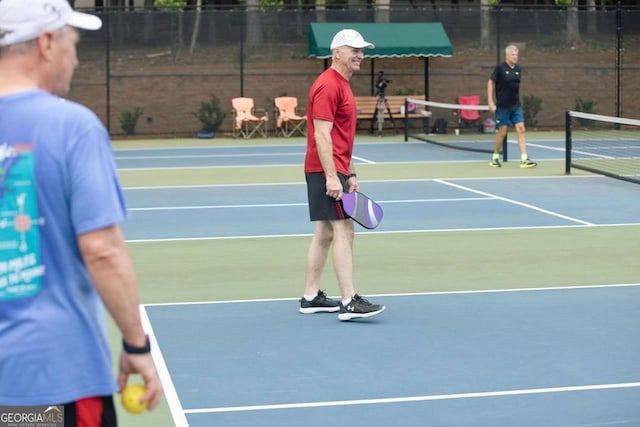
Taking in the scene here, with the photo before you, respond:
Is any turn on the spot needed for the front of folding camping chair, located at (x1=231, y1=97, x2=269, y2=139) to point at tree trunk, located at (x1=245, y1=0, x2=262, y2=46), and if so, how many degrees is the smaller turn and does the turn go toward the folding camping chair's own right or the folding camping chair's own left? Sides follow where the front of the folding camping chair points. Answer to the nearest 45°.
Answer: approximately 135° to the folding camping chair's own left

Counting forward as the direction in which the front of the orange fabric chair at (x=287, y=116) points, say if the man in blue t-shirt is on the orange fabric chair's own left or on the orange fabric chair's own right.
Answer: on the orange fabric chair's own right

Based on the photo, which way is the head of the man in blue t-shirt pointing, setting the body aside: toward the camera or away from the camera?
away from the camera

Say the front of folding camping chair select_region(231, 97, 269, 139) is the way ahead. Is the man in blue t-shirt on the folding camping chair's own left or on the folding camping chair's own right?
on the folding camping chair's own right

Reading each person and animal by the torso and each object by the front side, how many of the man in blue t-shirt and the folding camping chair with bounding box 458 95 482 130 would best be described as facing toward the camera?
1

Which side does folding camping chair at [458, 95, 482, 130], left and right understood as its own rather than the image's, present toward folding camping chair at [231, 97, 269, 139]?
right

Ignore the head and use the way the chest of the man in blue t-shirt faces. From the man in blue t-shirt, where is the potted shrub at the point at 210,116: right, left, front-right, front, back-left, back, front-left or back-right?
front-left
